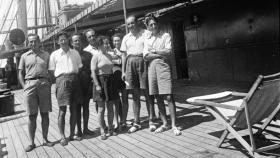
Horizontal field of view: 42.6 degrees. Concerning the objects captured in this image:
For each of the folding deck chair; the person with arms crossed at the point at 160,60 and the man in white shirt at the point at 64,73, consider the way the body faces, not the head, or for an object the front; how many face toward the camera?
2

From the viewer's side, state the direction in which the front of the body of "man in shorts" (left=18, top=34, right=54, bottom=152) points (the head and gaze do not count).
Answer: toward the camera

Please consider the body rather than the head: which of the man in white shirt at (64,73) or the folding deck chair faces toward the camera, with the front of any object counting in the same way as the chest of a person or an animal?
the man in white shirt

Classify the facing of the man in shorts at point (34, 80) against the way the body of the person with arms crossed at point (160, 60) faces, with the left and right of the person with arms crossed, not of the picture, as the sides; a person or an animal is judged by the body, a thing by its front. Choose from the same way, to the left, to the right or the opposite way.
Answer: the same way

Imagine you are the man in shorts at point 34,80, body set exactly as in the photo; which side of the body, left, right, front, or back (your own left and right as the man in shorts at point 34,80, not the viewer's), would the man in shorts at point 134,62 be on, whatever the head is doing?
left

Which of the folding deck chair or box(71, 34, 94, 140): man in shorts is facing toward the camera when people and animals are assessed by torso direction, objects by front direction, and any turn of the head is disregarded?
the man in shorts

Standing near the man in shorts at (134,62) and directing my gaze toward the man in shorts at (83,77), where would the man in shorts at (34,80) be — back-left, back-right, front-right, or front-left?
front-left

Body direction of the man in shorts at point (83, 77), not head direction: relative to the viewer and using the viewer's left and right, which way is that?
facing the viewer

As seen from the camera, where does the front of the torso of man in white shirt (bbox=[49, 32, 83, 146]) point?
toward the camera

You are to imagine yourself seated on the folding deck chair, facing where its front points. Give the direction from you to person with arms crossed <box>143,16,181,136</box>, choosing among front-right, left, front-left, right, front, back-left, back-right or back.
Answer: front
